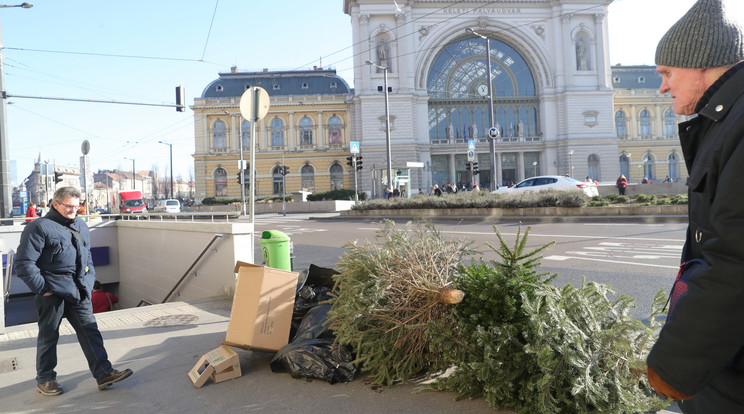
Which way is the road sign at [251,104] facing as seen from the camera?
away from the camera

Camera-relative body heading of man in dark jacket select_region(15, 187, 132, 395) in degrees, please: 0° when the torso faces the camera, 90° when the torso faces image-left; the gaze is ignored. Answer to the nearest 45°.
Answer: approximately 315°

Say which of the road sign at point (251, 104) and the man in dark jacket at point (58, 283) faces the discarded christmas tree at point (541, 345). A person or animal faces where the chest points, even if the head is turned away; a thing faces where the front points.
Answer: the man in dark jacket

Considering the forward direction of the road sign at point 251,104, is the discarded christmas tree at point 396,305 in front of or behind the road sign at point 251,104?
behind

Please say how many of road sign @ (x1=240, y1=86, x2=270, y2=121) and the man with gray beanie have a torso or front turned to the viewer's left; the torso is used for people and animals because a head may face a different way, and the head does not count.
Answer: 1

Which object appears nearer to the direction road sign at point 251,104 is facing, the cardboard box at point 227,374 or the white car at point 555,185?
the white car

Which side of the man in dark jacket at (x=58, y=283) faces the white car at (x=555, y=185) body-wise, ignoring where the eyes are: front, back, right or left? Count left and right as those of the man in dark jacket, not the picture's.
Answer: left

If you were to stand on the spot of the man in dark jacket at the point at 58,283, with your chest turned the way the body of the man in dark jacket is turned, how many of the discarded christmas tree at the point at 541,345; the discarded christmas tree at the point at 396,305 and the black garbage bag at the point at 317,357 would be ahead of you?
3

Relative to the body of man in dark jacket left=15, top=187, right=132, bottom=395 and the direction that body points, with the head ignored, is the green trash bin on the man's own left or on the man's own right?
on the man's own left

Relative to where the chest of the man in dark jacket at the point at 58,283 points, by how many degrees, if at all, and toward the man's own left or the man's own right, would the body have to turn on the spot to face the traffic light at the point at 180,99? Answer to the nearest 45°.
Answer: approximately 135° to the man's own left

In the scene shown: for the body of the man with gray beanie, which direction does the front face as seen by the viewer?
to the viewer's left

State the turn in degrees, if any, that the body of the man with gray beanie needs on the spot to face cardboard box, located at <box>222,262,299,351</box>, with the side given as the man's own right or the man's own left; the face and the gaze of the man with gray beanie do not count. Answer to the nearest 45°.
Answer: approximately 45° to the man's own right
